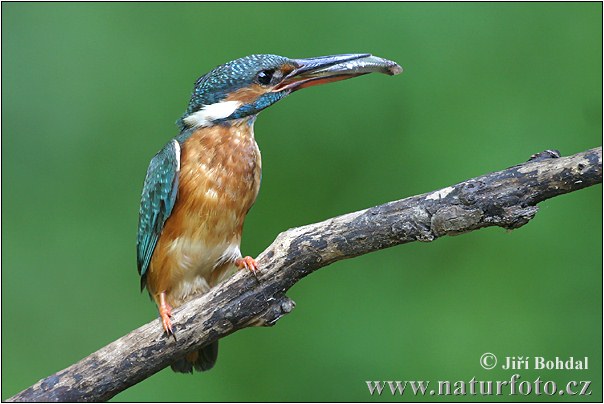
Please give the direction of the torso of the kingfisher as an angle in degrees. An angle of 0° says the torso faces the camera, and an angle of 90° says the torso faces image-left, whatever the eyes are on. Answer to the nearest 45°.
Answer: approximately 315°
